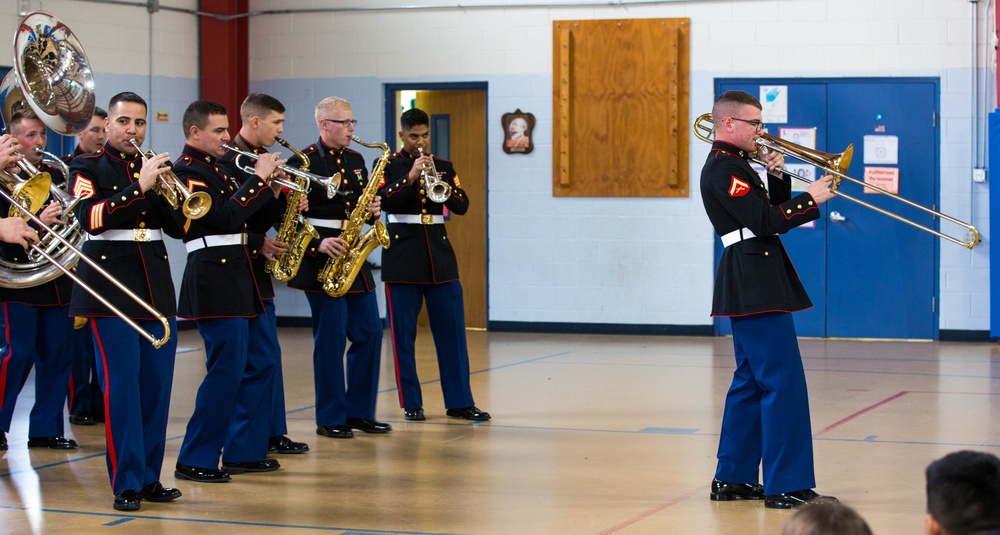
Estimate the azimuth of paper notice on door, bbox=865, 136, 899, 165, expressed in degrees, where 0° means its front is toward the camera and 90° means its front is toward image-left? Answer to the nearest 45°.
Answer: approximately 0°

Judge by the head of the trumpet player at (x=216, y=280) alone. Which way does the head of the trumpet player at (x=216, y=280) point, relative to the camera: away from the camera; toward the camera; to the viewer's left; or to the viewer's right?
to the viewer's right

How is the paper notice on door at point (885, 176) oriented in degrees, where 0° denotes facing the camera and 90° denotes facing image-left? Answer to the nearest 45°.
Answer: approximately 0°

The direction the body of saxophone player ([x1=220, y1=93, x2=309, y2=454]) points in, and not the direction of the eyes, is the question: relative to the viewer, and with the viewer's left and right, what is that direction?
facing to the right of the viewer

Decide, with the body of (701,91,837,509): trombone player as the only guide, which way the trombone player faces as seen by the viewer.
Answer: to the viewer's right

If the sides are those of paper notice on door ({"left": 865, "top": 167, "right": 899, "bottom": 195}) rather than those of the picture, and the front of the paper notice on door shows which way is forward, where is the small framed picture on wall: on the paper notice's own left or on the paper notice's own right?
on the paper notice's own right

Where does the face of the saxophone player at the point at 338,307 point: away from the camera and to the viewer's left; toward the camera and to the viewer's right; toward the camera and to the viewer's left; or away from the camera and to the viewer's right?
toward the camera and to the viewer's right

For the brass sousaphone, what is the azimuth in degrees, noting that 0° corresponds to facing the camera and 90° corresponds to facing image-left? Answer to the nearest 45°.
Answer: approximately 315°

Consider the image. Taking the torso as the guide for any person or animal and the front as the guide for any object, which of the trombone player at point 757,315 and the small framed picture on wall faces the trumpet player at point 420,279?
the small framed picture on wall

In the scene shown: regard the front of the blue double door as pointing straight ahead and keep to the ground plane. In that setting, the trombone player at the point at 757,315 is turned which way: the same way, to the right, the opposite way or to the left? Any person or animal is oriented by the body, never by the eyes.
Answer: to the left

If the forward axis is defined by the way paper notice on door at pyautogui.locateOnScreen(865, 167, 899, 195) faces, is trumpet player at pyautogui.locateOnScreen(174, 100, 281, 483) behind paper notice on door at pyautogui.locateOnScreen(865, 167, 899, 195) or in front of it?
in front

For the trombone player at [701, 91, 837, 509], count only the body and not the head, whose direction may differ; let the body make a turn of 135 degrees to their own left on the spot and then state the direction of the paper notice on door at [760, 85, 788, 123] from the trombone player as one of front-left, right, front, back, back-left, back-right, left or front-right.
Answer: front-right

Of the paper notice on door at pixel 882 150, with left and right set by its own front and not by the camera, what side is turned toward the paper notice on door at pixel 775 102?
right
